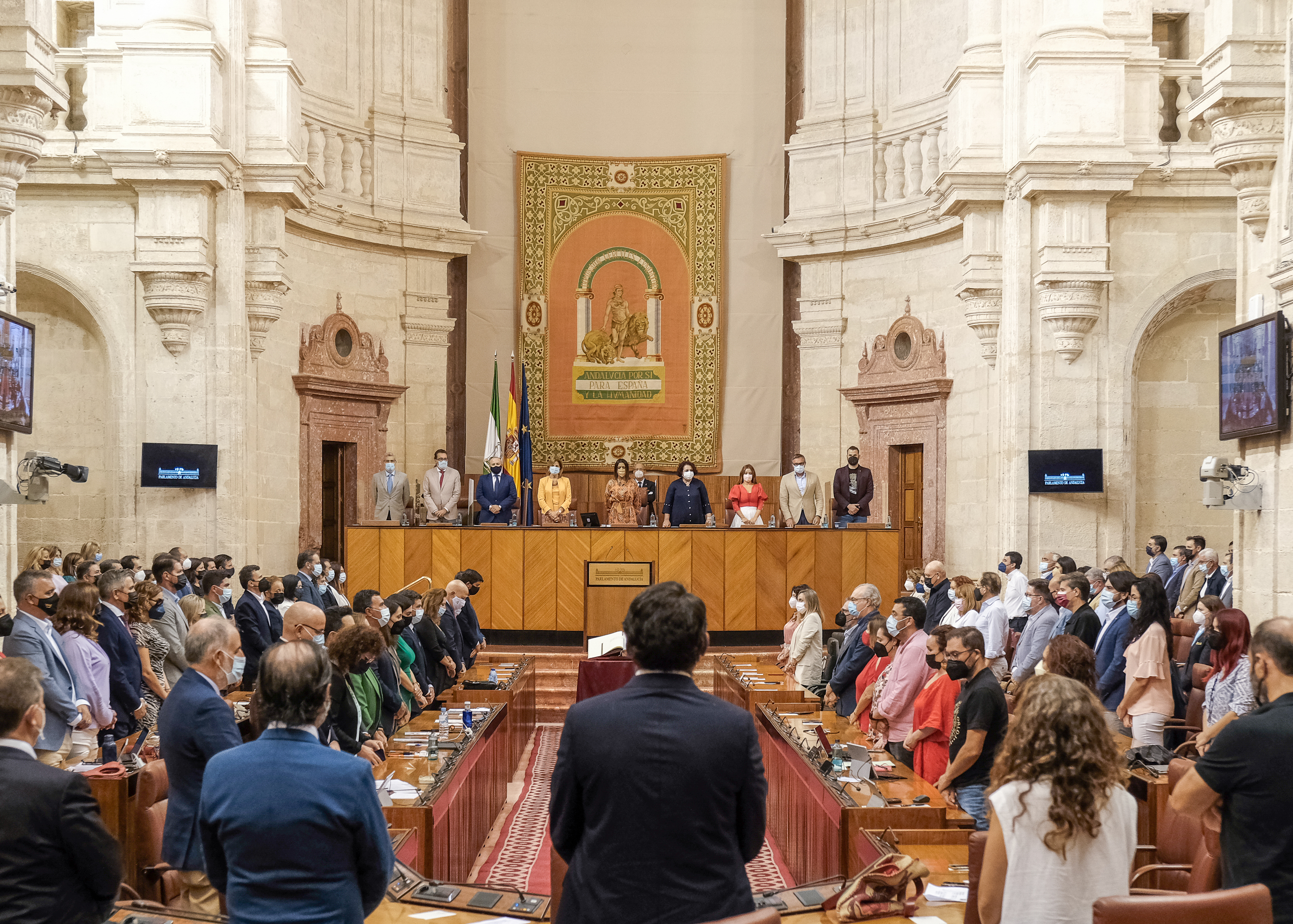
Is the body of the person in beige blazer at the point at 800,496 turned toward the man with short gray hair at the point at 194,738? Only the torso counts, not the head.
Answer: yes

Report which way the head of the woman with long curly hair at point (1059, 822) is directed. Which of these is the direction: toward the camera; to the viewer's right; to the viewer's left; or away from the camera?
away from the camera

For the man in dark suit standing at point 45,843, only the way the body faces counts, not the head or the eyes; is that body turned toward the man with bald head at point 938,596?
yes

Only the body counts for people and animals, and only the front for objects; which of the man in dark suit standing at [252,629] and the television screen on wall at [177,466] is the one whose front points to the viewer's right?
the man in dark suit standing

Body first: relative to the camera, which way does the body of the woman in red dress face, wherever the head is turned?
to the viewer's left

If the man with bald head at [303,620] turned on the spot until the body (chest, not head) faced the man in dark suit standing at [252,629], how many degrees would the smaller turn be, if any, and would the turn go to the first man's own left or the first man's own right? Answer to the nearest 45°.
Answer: approximately 90° to the first man's own left

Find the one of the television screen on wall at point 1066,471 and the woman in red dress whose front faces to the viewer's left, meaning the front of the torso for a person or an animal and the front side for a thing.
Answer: the woman in red dress

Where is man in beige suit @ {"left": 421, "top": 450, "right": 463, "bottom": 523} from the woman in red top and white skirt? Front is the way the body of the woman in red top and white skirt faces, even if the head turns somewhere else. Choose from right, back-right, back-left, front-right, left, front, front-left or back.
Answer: right

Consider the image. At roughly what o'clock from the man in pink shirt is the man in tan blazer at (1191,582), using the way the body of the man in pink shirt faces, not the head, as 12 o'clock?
The man in tan blazer is roughly at 4 o'clock from the man in pink shirt.

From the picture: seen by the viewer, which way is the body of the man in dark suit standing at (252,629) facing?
to the viewer's right

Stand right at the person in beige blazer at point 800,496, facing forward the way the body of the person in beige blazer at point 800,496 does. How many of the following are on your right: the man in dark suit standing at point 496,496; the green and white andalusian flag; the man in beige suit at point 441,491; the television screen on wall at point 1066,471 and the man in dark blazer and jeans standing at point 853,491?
3

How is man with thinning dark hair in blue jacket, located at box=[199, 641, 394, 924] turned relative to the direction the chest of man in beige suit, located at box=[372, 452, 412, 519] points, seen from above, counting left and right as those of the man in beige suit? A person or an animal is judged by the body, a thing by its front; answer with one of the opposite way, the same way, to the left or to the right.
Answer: the opposite way

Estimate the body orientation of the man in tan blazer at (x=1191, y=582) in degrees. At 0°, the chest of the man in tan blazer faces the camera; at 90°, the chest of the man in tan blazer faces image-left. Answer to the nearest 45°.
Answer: approximately 90°

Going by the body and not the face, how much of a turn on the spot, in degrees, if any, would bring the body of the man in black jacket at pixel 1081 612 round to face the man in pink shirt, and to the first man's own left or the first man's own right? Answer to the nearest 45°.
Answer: approximately 45° to the first man's own left

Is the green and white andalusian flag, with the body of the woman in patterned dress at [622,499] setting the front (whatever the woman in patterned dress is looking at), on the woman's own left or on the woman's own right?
on the woman's own right

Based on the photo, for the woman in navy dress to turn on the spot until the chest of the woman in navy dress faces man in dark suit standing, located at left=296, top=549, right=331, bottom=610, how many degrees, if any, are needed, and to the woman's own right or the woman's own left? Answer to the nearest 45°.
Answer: approximately 45° to the woman's own right
